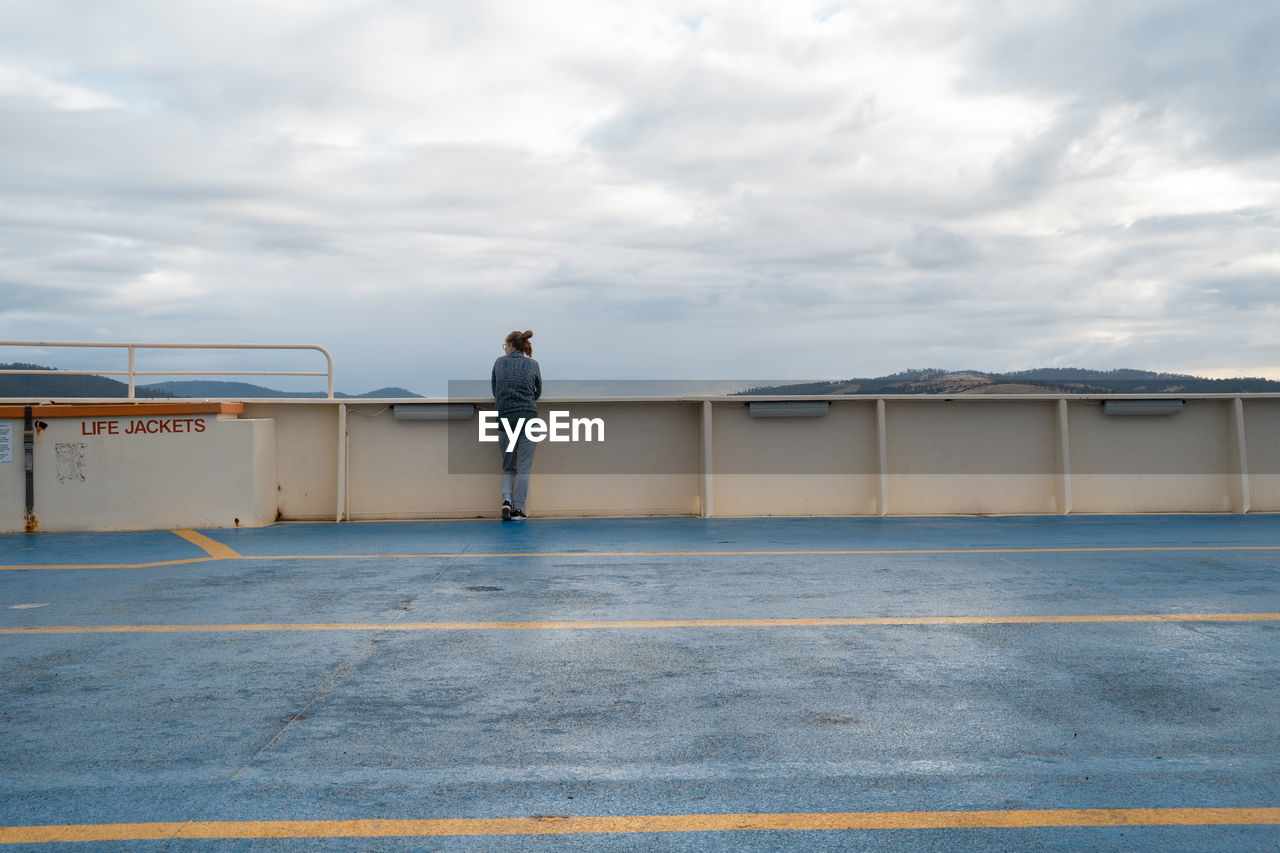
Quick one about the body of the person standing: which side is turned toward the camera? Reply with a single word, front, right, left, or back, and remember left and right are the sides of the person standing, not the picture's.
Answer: back
